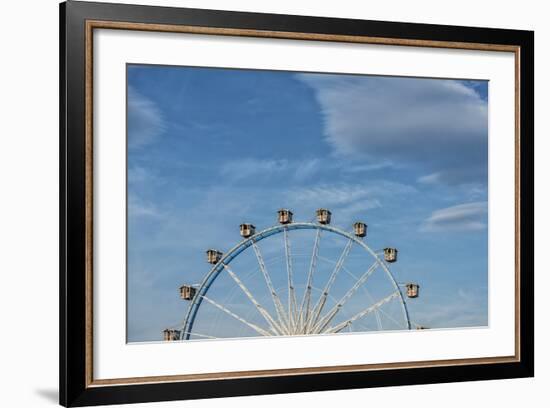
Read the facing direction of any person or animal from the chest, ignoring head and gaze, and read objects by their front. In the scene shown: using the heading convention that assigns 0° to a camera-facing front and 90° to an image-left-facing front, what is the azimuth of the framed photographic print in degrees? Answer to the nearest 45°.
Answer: approximately 315°
